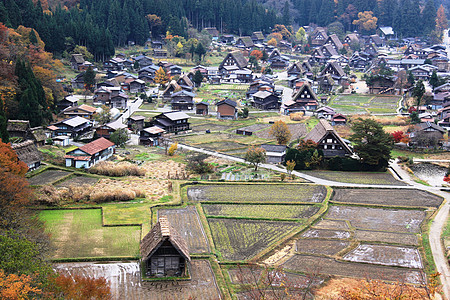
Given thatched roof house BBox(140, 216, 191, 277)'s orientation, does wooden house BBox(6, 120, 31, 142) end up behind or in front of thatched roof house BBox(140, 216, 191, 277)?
behind

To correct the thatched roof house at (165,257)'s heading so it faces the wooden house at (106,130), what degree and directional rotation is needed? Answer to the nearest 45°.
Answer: approximately 180°

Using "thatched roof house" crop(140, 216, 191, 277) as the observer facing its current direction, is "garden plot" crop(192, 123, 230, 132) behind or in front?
behind

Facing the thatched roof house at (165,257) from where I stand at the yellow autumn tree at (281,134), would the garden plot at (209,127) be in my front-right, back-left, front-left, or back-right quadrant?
back-right

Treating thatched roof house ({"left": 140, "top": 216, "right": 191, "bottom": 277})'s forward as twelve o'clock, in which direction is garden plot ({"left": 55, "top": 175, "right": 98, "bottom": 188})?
The garden plot is roughly at 5 o'clock from the thatched roof house.

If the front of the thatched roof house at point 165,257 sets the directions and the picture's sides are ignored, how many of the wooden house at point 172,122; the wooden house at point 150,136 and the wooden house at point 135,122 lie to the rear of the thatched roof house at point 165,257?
3

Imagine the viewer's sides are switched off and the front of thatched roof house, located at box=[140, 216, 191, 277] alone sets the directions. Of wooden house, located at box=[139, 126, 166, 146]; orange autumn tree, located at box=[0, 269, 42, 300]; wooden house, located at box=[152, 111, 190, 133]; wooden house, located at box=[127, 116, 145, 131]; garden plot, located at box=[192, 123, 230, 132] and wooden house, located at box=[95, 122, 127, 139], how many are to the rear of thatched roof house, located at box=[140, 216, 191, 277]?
5

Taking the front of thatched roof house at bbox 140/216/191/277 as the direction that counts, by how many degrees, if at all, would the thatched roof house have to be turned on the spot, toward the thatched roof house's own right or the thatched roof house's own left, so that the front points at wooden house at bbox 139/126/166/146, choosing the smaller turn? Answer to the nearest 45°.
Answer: approximately 180°

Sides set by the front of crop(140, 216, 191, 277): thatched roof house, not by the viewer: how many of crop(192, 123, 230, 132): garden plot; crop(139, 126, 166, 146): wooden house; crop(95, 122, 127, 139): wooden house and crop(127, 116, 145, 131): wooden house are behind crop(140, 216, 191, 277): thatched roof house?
4

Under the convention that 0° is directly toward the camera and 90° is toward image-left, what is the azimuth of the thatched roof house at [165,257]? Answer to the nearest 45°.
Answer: approximately 0°

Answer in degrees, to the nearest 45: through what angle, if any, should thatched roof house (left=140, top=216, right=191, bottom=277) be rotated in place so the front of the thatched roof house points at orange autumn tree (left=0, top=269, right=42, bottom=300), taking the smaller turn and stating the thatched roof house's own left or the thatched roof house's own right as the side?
approximately 45° to the thatched roof house's own right

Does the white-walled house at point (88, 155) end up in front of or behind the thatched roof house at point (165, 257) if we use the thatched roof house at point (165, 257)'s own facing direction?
behind

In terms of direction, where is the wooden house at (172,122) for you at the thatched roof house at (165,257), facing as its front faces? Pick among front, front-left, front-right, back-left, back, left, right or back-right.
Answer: back

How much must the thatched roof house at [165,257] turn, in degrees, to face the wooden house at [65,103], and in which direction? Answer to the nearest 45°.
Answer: approximately 180°

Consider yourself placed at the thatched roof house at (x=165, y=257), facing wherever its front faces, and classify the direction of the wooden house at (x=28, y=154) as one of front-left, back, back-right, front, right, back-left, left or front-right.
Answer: back-right
